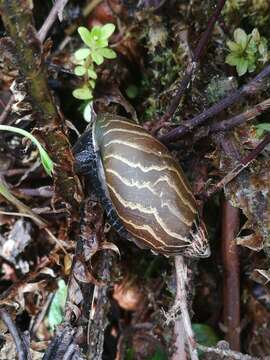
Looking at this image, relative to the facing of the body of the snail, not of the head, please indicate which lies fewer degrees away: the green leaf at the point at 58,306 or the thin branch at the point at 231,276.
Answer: the green leaf

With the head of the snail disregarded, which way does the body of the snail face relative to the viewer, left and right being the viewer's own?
facing away from the viewer and to the left of the viewer

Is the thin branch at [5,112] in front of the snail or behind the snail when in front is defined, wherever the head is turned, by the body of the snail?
in front
